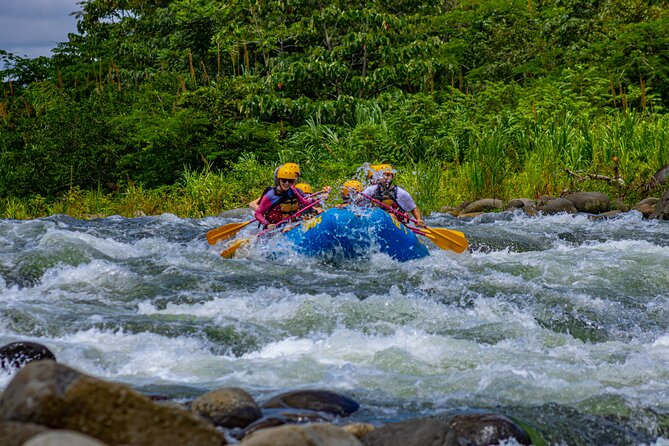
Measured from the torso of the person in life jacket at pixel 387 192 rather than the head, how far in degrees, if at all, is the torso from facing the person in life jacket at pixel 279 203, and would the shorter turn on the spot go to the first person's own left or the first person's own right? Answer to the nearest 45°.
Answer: approximately 90° to the first person's own right

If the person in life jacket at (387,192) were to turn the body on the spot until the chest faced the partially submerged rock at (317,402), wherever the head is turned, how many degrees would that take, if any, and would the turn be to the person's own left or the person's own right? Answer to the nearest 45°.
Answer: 0° — they already face it

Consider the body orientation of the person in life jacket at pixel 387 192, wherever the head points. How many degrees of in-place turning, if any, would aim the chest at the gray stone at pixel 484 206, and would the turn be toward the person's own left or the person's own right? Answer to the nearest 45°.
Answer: approximately 135° to the person's own left

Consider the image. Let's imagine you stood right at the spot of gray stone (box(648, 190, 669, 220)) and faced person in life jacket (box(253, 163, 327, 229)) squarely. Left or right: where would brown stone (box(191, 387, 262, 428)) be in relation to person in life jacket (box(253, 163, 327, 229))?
left

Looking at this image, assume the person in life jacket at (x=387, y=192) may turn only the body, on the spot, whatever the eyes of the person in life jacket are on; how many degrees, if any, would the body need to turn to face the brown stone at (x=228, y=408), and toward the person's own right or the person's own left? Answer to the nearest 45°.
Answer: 0° — they already face it

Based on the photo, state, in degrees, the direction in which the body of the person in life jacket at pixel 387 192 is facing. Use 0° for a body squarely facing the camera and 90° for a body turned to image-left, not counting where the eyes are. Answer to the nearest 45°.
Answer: approximately 0°
